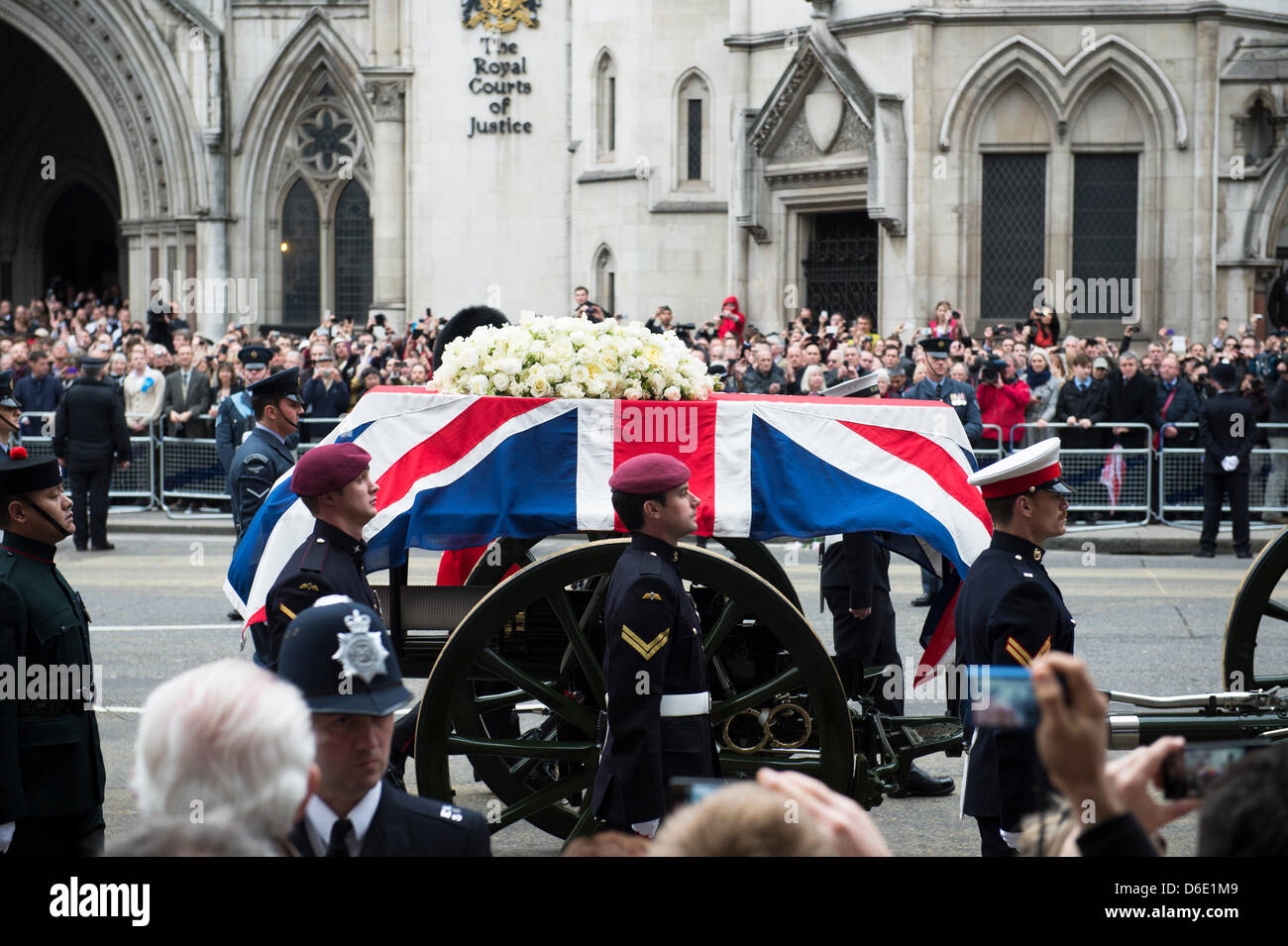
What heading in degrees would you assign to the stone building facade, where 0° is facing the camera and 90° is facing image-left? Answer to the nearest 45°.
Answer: approximately 0°

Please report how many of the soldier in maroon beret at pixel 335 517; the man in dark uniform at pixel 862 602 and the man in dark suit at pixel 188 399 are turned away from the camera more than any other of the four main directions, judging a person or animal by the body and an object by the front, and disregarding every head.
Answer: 0

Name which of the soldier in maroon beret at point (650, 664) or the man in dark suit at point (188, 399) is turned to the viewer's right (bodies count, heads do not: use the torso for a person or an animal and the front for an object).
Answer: the soldier in maroon beret

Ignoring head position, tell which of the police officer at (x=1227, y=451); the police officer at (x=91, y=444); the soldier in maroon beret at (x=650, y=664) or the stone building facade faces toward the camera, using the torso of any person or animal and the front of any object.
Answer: the stone building facade

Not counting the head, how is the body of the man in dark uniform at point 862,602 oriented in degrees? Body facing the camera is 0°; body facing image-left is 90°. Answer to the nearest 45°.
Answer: approximately 270°

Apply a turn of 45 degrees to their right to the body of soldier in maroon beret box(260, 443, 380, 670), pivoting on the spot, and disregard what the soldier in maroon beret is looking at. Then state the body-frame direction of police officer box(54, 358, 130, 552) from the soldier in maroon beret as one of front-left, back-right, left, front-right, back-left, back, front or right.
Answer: back-left

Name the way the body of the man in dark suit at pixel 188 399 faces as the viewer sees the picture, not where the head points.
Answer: toward the camera

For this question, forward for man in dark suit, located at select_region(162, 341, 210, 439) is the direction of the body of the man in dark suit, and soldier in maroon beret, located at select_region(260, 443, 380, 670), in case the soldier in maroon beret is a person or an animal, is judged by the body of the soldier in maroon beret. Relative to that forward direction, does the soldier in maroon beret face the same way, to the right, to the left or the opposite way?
to the left

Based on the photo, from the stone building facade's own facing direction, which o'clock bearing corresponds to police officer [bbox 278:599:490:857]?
The police officer is roughly at 12 o'clock from the stone building facade.

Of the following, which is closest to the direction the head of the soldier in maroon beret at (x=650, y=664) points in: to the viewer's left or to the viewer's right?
to the viewer's right

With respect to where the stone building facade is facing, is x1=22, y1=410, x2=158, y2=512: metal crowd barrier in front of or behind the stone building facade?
in front

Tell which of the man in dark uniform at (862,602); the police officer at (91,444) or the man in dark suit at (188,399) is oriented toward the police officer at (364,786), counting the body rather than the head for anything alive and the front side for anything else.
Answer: the man in dark suit at (188,399)

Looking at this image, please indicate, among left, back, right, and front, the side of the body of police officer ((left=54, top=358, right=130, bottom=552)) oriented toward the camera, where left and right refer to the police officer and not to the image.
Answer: back

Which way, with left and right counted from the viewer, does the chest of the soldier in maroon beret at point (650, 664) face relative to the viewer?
facing to the right of the viewer
